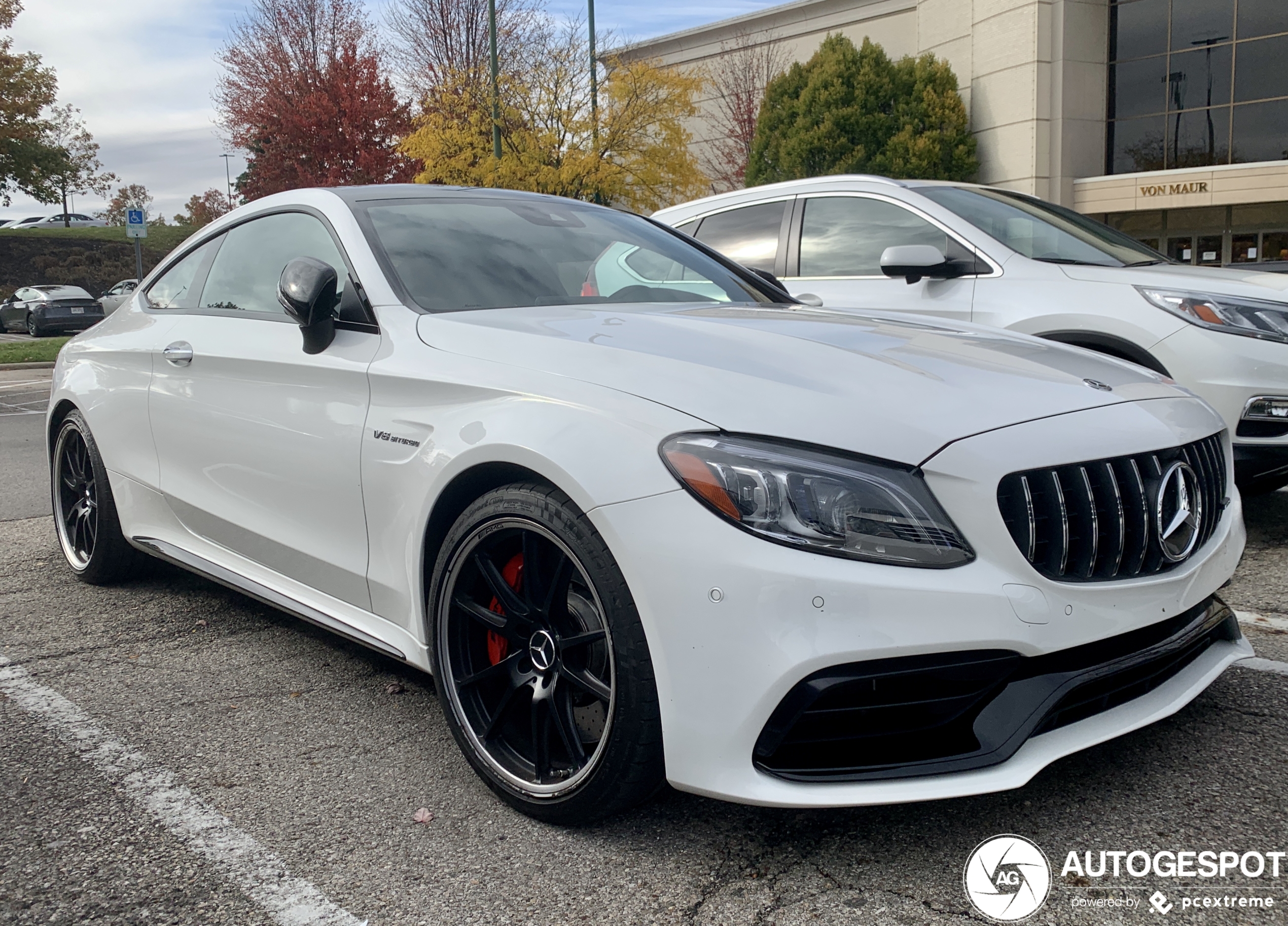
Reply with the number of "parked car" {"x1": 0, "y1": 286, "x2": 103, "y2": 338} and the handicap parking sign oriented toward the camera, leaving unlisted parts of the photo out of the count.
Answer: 1

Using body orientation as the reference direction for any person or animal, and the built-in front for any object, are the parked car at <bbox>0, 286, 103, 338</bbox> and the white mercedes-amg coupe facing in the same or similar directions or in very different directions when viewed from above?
very different directions

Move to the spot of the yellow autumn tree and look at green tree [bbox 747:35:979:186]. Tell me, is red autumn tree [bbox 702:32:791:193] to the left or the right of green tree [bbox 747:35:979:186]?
left

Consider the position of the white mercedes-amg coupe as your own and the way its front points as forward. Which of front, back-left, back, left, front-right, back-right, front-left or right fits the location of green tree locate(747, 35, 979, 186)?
back-left

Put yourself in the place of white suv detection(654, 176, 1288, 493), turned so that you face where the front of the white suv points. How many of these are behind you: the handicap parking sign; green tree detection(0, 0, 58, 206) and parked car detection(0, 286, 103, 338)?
3

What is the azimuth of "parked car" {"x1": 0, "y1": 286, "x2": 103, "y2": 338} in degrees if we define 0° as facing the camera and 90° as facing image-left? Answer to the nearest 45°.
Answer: approximately 135°

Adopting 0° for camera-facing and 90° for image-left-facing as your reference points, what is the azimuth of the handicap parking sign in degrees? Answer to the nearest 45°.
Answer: approximately 0°

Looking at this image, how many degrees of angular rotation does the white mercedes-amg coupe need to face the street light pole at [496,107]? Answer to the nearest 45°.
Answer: approximately 135° to its left

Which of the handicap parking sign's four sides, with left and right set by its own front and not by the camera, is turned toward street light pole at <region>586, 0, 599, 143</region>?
left

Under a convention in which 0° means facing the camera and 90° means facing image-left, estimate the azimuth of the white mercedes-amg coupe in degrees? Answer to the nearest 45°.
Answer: approximately 315°
